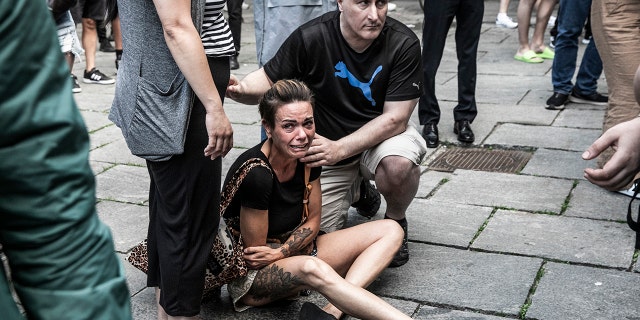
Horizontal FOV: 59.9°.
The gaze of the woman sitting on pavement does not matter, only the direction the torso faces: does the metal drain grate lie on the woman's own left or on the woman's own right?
on the woman's own left

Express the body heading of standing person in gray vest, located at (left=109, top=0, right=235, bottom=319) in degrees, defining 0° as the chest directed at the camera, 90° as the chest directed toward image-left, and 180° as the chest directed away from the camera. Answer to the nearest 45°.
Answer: approximately 270°

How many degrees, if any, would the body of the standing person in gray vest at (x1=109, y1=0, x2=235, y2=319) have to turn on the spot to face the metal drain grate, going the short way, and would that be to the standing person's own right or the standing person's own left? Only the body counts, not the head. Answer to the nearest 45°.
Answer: approximately 45° to the standing person's own left

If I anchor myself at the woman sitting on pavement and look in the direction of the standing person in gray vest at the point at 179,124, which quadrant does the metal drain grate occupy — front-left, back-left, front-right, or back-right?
back-right

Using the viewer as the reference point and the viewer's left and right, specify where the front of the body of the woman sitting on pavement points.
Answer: facing the viewer and to the right of the viewer
